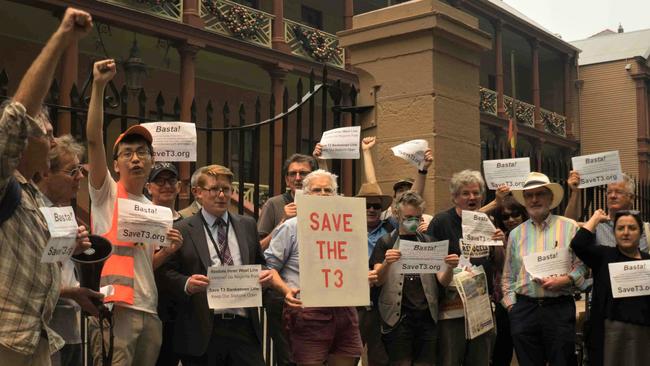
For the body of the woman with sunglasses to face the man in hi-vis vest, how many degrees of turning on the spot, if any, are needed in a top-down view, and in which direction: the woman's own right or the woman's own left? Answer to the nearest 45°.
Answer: approximately 45° to the woman's own right

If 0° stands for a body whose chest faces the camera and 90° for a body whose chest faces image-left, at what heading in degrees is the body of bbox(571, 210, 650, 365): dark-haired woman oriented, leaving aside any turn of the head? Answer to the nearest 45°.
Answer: approximately 0°

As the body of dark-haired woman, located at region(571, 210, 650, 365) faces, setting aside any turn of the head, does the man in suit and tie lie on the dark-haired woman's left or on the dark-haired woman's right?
on the dark-haired woman's right

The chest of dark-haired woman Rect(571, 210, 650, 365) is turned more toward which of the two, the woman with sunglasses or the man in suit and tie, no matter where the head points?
the man in suit and tie

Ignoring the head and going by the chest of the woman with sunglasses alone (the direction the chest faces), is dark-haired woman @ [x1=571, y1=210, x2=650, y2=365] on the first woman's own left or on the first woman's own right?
on the first woman's own left
